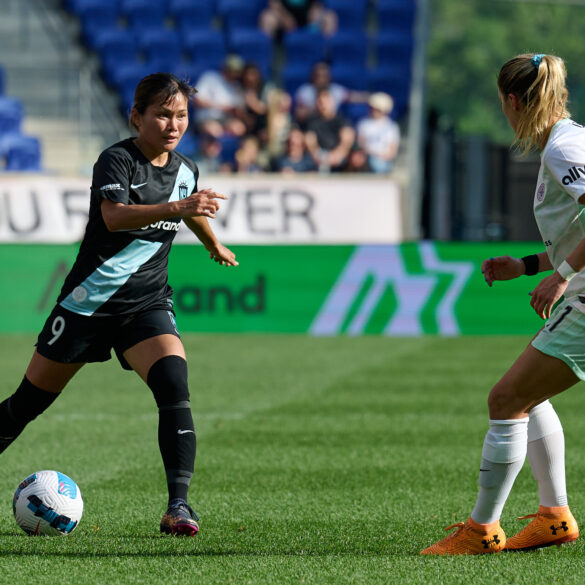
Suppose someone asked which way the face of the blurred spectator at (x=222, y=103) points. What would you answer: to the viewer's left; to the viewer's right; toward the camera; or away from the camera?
toward the camera

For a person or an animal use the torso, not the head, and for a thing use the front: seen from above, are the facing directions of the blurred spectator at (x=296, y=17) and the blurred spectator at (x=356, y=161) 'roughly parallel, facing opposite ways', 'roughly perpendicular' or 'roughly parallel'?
roughly parallel

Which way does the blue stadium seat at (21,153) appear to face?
toward the camera

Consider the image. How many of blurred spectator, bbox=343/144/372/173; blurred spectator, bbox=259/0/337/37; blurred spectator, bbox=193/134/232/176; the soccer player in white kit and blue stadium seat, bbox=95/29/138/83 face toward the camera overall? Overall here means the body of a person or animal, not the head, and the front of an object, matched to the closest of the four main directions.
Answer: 4

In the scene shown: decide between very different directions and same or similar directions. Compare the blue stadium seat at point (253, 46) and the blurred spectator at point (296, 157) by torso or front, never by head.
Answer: same or similar directions

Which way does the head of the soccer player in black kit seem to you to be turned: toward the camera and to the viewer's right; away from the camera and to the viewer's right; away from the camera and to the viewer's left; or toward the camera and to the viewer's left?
toward the camera and to the viewer's right

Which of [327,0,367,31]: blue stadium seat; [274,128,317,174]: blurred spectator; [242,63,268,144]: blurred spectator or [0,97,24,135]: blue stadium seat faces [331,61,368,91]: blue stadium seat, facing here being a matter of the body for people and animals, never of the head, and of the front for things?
[327,0,367,31]: blue stadium seat

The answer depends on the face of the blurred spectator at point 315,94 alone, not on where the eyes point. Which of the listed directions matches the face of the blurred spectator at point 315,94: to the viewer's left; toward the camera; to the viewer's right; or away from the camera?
toward the camera

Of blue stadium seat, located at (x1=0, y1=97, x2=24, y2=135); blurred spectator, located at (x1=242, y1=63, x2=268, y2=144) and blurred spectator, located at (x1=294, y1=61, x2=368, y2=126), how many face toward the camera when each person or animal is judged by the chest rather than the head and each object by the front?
3

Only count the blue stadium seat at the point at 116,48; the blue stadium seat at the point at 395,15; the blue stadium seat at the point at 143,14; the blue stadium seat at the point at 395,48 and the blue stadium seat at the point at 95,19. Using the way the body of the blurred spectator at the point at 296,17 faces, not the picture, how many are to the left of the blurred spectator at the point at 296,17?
2

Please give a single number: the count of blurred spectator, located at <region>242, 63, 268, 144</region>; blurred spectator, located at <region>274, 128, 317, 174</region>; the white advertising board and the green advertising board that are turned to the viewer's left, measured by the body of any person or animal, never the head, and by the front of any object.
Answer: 0

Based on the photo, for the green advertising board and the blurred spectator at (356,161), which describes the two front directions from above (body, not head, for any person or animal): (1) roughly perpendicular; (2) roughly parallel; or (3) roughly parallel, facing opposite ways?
roughly parallel

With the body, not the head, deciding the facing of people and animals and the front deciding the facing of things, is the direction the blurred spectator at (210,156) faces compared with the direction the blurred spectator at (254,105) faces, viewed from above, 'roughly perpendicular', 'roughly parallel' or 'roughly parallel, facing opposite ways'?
roughly parallel

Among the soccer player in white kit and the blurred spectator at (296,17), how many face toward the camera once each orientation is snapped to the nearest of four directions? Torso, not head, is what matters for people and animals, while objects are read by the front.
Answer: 1

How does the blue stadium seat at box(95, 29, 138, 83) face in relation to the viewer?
toward the camera

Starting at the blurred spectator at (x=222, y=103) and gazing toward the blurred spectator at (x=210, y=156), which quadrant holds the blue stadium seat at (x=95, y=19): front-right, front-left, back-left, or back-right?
back-right

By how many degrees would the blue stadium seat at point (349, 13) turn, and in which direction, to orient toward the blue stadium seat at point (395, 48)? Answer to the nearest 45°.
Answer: approximately 45° to its left

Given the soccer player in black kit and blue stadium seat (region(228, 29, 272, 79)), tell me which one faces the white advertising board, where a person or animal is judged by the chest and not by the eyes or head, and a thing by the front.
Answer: the blue stadium seat
